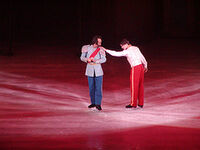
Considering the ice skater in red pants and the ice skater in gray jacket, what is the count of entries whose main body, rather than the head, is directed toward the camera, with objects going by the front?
1

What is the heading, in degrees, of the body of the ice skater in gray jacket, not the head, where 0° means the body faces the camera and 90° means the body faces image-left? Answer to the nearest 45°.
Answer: approximately 0°

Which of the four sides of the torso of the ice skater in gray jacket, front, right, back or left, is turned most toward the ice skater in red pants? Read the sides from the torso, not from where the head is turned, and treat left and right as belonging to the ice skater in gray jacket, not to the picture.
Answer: left

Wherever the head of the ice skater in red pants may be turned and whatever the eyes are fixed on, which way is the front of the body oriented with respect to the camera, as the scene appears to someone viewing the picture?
to the viewer's left

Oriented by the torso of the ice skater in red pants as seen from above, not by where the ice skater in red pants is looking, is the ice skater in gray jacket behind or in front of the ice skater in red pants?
in front

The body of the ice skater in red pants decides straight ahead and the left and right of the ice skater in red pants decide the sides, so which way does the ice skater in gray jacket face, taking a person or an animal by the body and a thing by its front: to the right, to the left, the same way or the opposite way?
to the left
